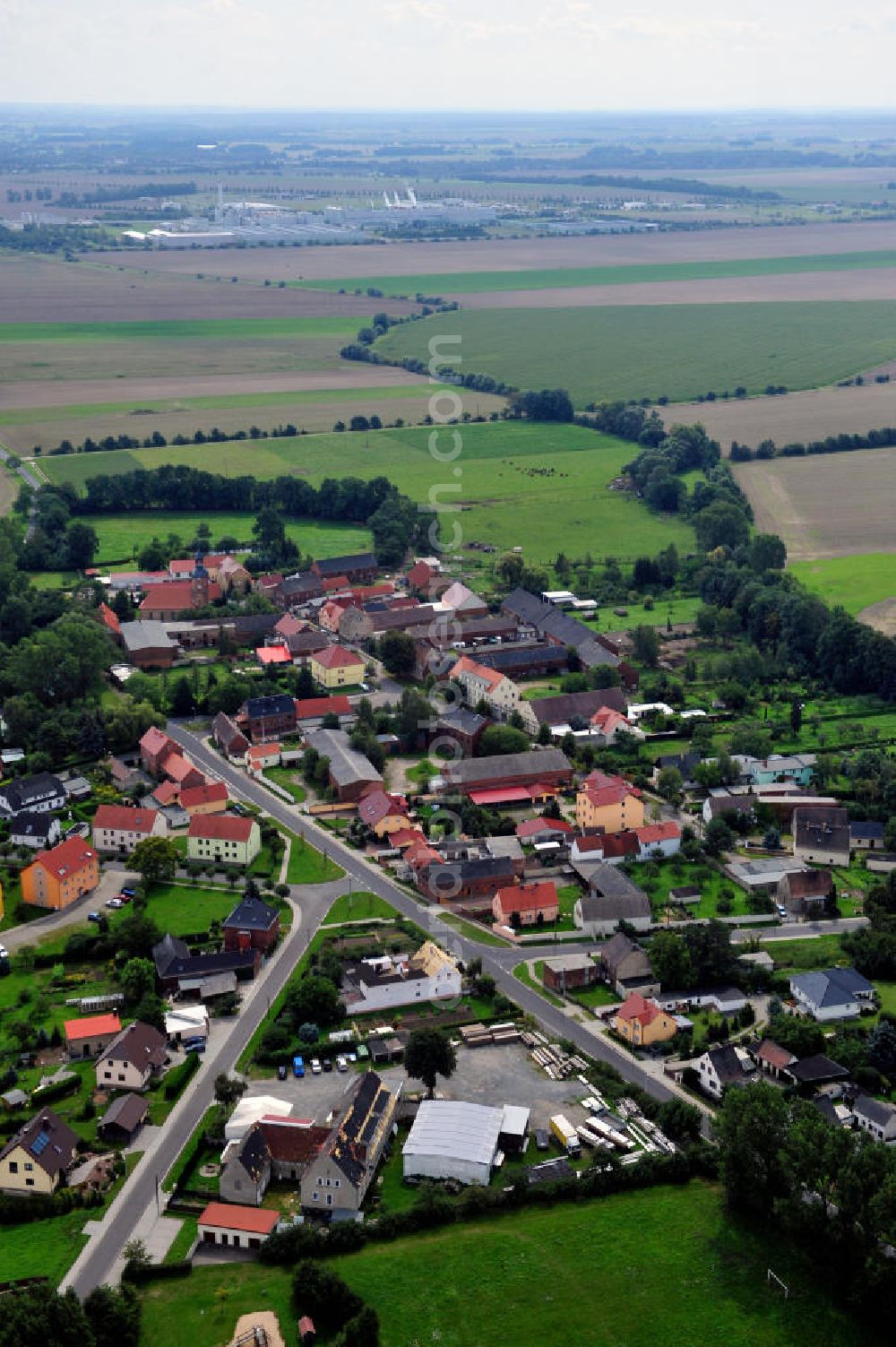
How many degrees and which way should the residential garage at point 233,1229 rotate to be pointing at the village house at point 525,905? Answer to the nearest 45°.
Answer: approximately 135° to its left

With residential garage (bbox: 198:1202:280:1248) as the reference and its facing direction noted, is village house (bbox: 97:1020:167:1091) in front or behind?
behind

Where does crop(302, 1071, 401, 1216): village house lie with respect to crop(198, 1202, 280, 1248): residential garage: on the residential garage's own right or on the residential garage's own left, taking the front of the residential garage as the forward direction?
on the residential garage's own left

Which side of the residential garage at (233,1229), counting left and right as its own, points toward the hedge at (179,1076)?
back

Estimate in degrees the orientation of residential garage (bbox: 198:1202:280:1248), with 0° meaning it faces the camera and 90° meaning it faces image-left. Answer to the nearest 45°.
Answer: approximately 0°

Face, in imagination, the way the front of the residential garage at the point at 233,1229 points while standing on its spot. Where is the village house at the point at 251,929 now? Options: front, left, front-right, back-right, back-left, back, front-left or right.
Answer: back

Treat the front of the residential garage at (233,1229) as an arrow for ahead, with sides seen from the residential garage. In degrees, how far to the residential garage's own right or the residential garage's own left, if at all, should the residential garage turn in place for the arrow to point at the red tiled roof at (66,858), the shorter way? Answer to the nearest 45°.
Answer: approximately 180°

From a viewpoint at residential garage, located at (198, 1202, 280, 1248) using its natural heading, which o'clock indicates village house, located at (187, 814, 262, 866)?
The village house is roughly at 6 o'clock from the residential garage.

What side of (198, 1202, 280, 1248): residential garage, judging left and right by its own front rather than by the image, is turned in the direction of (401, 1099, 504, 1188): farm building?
left

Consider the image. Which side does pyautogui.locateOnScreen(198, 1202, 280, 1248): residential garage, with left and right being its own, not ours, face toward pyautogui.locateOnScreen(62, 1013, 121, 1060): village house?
back
